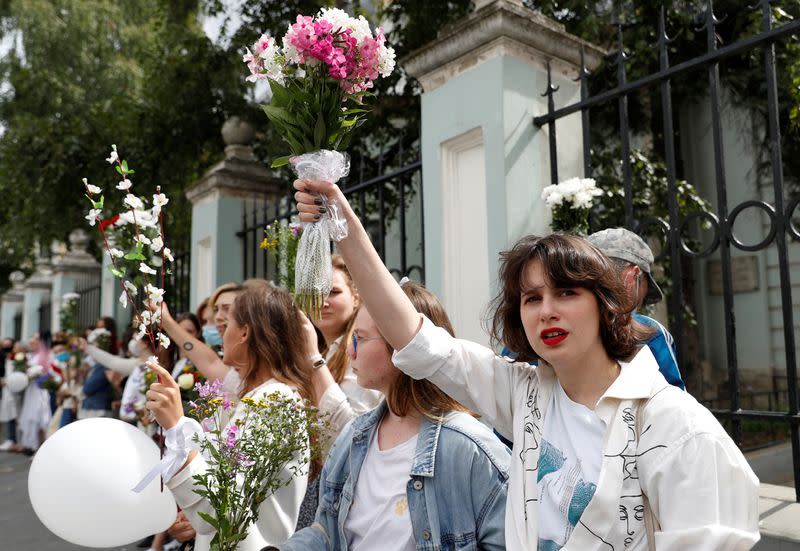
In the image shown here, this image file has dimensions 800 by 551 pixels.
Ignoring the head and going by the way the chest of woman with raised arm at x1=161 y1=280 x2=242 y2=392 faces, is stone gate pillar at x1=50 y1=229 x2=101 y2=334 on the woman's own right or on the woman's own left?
on the woman's own right

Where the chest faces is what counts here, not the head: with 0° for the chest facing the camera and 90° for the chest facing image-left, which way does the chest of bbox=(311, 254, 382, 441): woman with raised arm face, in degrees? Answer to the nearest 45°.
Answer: approximately 45°

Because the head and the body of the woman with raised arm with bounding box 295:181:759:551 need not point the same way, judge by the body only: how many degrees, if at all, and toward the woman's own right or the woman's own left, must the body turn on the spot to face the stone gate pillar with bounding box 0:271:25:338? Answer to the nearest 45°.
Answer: approximately 90° to the woman's own right

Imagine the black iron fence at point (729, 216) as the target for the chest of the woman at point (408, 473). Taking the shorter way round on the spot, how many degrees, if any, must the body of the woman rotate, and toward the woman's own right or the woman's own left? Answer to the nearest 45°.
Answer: approximately 180°

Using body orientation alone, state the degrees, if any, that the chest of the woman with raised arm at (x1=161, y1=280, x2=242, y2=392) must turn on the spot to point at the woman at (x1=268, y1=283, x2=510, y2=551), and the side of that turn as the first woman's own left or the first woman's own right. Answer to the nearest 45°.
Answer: approximately 45° to the first woman's own left

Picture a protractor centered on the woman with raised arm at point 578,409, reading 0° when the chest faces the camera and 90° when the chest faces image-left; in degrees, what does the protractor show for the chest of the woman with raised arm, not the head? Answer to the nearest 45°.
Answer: approximately 45°
